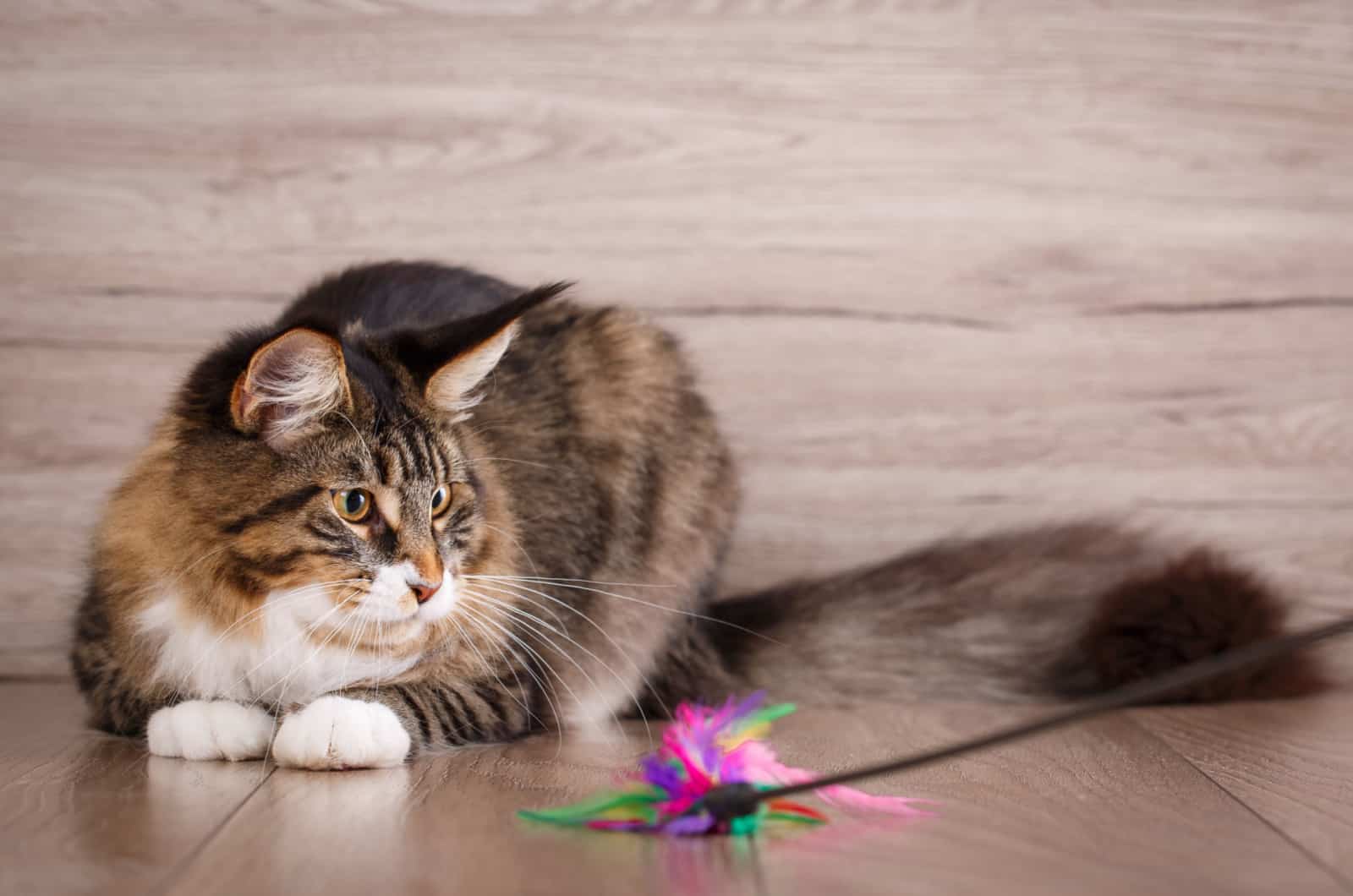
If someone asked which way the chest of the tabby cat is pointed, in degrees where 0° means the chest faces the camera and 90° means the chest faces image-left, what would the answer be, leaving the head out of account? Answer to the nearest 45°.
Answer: approximately 45°
